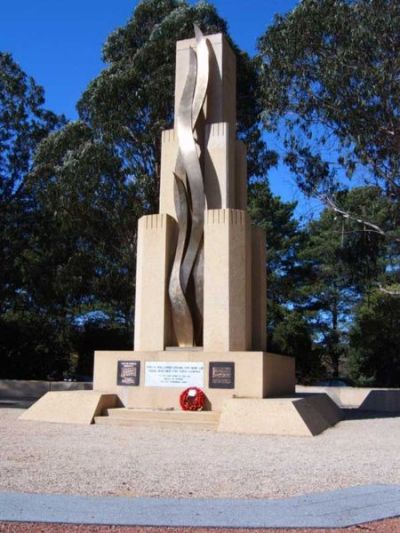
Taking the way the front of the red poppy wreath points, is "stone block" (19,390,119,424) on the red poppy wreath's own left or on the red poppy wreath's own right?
on the red poppy wreath's own right

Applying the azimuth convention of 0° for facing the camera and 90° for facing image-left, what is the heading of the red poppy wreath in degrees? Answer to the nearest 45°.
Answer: approximately 0°

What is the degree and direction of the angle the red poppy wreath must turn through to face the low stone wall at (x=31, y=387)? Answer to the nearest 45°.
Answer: approximately 135° to its right

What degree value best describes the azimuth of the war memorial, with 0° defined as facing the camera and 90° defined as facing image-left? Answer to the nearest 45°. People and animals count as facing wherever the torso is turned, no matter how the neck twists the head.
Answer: approximately 0°

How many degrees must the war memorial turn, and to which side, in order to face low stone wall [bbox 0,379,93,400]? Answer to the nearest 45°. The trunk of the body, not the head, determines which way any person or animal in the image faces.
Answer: approximately 135° to its right

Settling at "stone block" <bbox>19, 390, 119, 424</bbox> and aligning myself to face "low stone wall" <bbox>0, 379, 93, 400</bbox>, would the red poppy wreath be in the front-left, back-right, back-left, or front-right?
back-right
